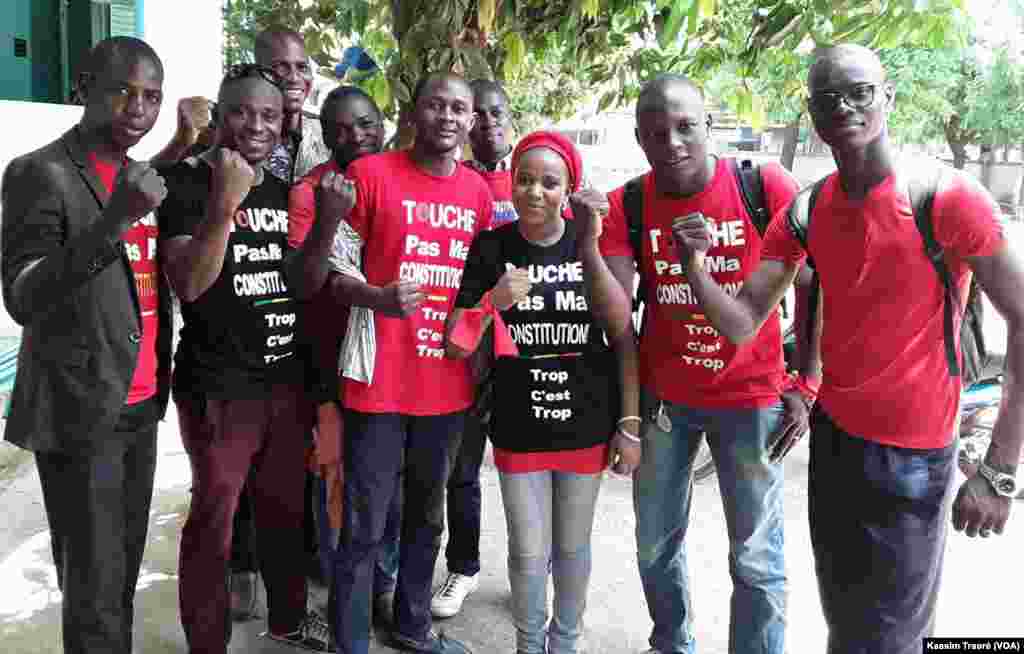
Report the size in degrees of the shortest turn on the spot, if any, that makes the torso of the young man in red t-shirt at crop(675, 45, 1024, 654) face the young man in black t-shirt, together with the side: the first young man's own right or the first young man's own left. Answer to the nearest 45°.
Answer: approximately 45° to the first young man's own right

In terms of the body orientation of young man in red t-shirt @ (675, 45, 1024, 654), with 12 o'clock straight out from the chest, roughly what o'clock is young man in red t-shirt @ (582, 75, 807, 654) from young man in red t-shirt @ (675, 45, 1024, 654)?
young man in red t-shirt @ (582, 75, 807, 654) is roughly at 3 o'clock from young man in red t-shirt @ (675, 45, 1024, 654).

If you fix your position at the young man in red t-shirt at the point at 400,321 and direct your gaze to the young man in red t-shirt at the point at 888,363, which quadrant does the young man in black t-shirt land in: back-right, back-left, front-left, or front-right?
back-right

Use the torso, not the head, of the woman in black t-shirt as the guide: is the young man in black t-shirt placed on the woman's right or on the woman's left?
on the woman's right

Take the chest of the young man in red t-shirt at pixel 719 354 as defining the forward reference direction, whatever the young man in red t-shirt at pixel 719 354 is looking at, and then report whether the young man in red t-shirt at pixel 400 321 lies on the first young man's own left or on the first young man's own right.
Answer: on the first young man's own right

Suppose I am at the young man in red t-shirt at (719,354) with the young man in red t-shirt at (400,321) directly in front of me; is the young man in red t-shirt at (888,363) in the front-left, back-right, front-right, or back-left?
back-left

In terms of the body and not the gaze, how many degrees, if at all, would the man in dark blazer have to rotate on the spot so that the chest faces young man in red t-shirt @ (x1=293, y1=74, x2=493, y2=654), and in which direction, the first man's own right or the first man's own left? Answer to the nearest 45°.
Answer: approximately 45° to the first man's own left

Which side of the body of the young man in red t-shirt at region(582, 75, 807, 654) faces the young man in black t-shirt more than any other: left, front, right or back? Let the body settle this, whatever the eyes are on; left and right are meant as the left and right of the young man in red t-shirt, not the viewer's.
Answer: right
